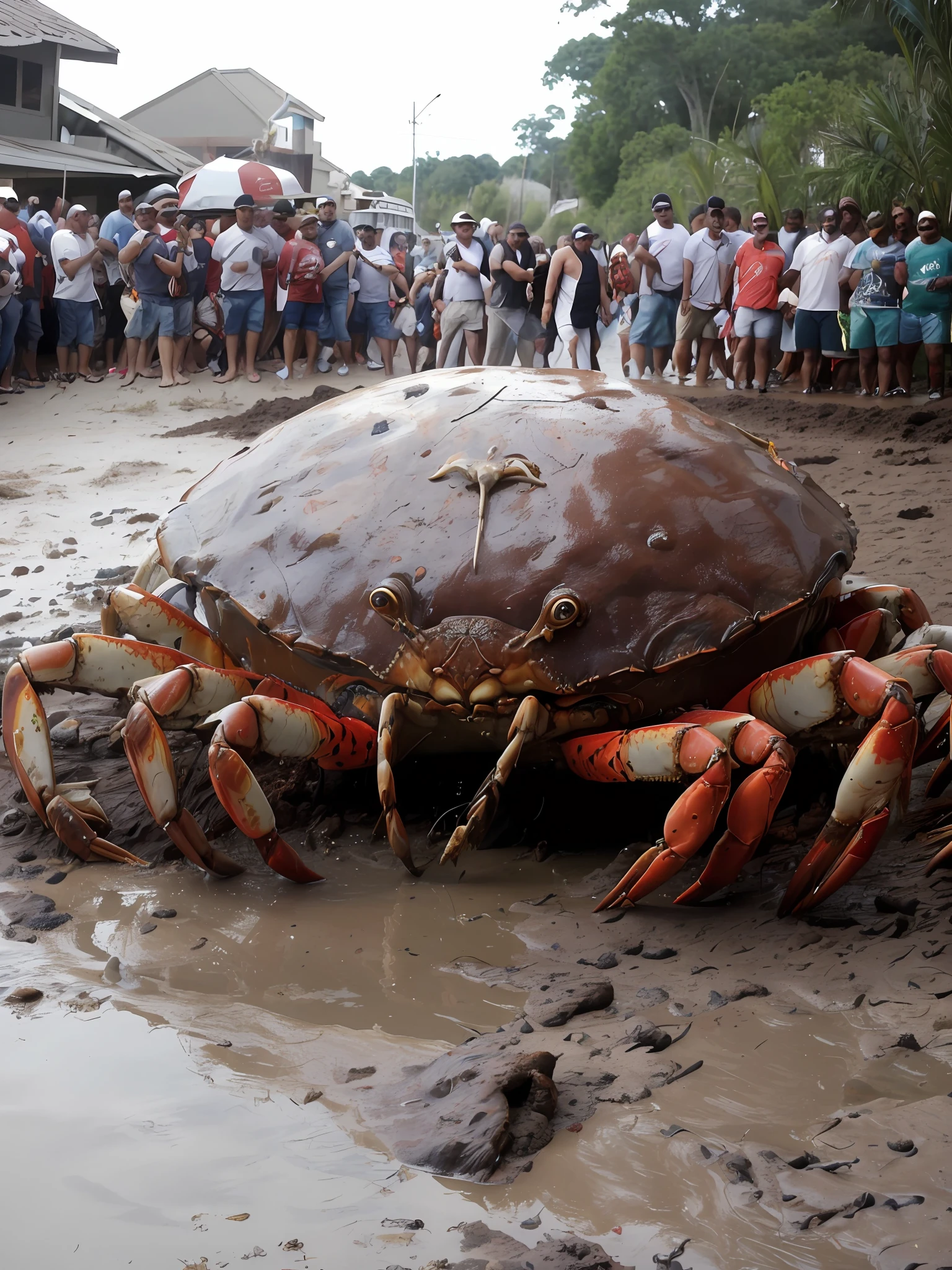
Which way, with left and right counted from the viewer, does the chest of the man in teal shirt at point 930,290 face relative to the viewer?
facing the viewer

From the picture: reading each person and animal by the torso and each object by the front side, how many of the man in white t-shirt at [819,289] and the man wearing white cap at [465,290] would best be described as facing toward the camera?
2

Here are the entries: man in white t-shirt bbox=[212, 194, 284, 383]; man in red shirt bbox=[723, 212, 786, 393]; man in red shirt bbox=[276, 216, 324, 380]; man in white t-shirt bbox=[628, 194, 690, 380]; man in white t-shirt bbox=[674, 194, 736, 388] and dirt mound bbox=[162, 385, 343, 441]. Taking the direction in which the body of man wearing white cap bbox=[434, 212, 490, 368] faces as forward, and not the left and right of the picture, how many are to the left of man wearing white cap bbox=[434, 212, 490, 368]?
3

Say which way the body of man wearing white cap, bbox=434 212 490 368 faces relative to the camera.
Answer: toward the camera

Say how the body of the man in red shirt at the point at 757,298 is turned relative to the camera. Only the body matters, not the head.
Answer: toward the camera

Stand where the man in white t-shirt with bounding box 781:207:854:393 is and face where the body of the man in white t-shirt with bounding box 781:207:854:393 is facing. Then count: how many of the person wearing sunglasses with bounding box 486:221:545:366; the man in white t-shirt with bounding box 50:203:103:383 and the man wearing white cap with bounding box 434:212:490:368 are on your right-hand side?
3

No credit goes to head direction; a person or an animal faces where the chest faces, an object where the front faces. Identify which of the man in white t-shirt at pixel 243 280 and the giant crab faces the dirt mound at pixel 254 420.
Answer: the man in white t-shirt

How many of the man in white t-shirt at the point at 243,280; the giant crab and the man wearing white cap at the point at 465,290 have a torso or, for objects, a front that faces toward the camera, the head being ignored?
3

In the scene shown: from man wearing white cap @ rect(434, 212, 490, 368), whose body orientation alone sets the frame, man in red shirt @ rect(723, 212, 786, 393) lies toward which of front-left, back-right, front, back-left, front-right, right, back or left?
left

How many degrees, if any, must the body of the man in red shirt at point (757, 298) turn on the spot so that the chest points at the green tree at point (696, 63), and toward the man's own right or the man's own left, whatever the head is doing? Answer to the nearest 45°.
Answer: approximately 180°

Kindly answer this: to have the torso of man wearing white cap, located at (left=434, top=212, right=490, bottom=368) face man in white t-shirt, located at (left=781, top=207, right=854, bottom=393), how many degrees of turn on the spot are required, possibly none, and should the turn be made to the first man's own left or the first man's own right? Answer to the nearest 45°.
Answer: approximately 90° to the first man's own left
